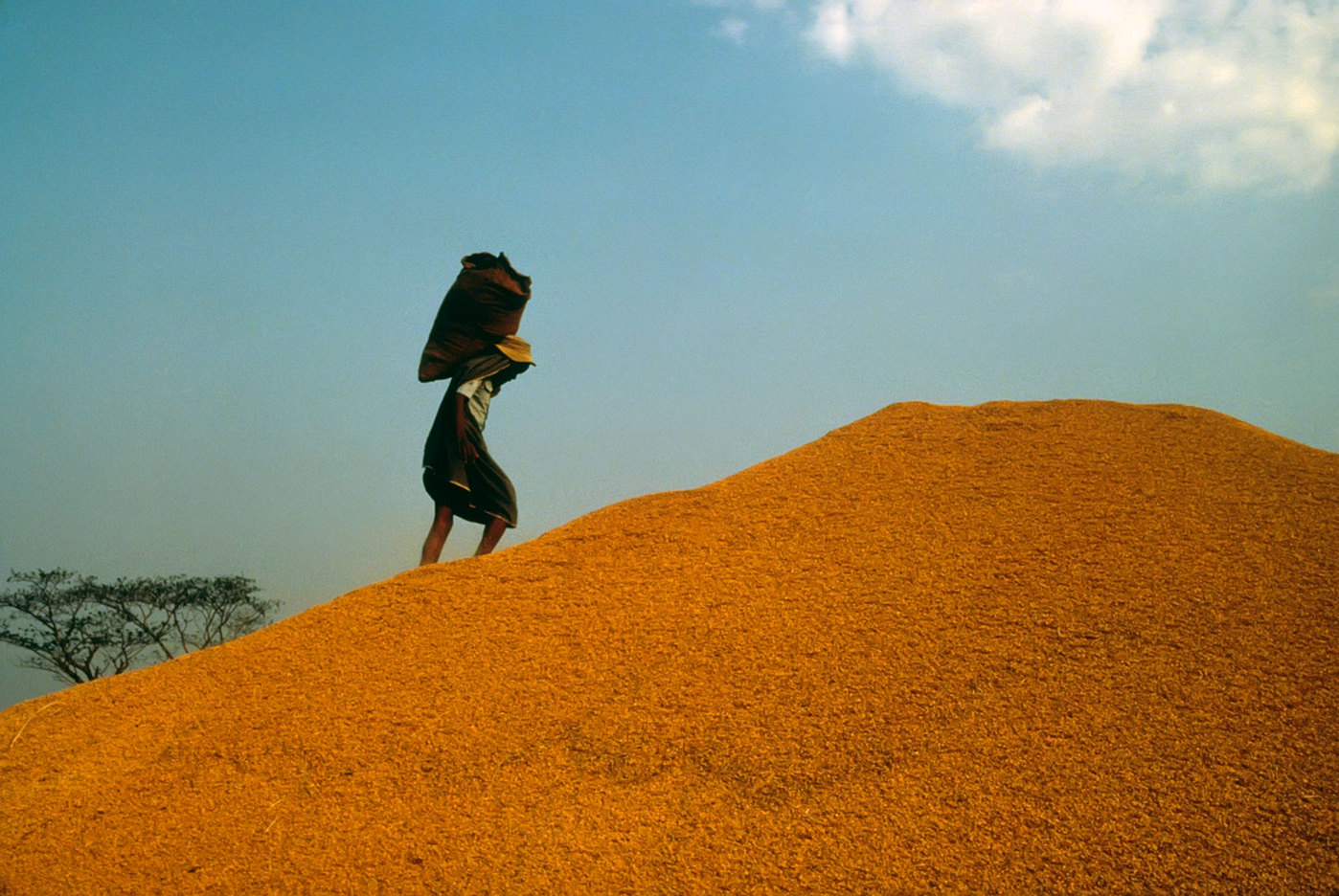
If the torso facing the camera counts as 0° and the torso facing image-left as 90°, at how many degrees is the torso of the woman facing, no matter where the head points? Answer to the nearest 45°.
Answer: approximately 270°
